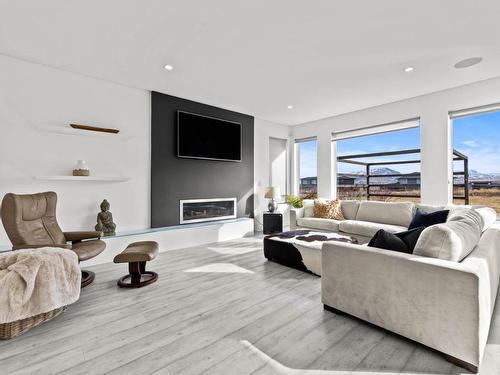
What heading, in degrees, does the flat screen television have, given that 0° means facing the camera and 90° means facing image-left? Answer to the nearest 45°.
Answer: approximately 315°

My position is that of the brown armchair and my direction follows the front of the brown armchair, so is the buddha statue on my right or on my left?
on my left

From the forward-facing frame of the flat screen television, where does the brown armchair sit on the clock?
The brown armchair is roughly at 3 o'clock from the flat screen television.

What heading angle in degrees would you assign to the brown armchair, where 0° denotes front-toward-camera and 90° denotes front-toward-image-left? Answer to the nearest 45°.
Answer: approximately 315°

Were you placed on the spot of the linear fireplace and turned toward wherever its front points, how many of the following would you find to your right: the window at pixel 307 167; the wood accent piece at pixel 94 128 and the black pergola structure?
1

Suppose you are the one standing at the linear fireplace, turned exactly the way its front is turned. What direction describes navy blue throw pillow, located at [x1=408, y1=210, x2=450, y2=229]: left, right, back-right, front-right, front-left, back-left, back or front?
front

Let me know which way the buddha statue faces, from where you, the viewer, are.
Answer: facing the viewer

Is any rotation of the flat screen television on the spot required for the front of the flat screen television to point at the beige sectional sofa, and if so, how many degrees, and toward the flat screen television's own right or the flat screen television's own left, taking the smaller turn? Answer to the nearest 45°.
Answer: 0° — it already faces it
